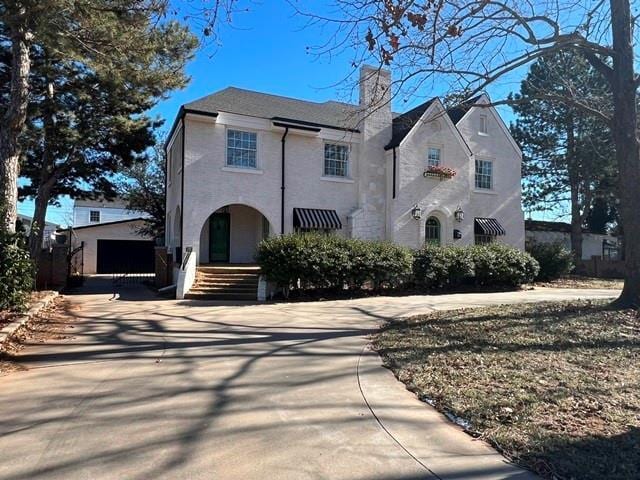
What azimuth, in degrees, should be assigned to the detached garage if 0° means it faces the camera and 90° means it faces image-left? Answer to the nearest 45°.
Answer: approximately 0°

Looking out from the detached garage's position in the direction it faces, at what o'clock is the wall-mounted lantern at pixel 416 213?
The wall-mounted lantern is roughly at 11 o'clock from the detached garage.

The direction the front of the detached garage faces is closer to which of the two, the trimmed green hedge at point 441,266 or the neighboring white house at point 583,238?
the trimmed green hedge

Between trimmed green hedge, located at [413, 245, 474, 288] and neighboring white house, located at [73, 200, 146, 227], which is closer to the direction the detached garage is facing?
the trimmed green hedge

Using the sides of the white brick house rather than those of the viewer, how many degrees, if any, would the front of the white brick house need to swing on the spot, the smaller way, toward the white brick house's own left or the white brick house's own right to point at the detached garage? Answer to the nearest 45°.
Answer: approximately 135° to the white brick house's own right

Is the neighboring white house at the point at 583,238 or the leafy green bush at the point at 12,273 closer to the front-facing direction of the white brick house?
the leafy green bush

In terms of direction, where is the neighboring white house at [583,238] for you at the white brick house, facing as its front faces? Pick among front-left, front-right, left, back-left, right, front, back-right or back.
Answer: back-left

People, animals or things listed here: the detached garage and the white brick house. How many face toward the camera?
2

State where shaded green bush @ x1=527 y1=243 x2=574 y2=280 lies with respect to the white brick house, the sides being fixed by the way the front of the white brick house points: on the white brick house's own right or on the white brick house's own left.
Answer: on the white brick house's own left
